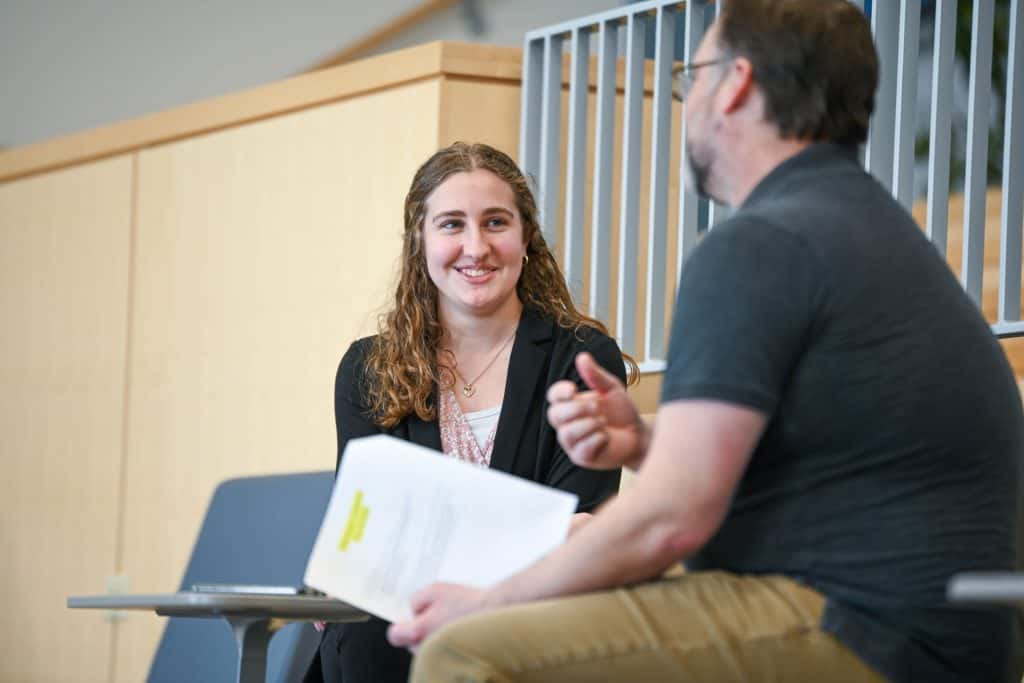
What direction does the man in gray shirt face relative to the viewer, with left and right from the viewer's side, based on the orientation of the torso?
facing away from the viewer and to the left of the viewer

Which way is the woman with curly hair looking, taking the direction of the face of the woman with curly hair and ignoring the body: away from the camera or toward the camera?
toward the camera

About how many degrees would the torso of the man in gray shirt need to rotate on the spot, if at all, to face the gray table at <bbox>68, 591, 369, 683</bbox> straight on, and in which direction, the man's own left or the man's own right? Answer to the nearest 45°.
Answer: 0° — they already face it

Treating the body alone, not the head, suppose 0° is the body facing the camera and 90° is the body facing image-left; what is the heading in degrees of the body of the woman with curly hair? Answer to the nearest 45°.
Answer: approximately 0°

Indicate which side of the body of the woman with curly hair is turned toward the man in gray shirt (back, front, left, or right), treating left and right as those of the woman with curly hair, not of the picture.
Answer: front

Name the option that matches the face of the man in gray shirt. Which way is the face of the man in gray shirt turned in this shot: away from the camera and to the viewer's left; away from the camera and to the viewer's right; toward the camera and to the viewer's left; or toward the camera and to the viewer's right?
away from the camera and to the viewer's left

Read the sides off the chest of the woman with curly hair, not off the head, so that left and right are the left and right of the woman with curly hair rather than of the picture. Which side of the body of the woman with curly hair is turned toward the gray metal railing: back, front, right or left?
back

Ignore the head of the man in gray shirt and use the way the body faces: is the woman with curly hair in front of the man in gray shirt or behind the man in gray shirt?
in front

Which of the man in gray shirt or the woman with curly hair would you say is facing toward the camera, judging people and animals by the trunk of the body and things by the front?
the woman with curly hair

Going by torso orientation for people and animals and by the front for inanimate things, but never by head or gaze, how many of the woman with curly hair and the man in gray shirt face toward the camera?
1
